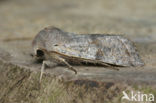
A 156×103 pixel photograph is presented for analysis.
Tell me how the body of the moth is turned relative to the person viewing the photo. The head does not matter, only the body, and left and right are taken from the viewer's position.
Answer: facing to the left of the viewer
